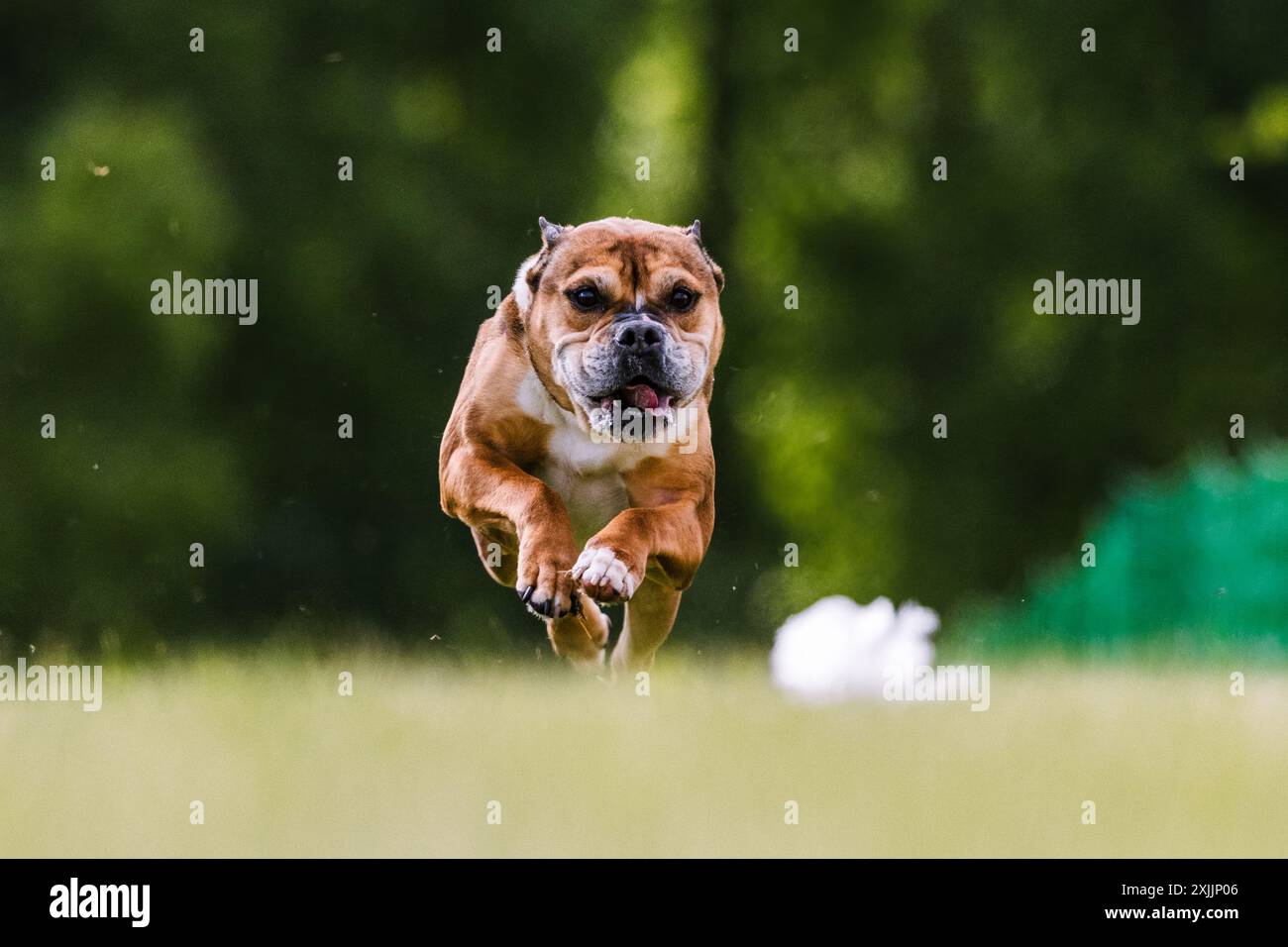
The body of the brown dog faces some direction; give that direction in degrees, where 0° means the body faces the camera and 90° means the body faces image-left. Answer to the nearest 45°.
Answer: approximately 0°
